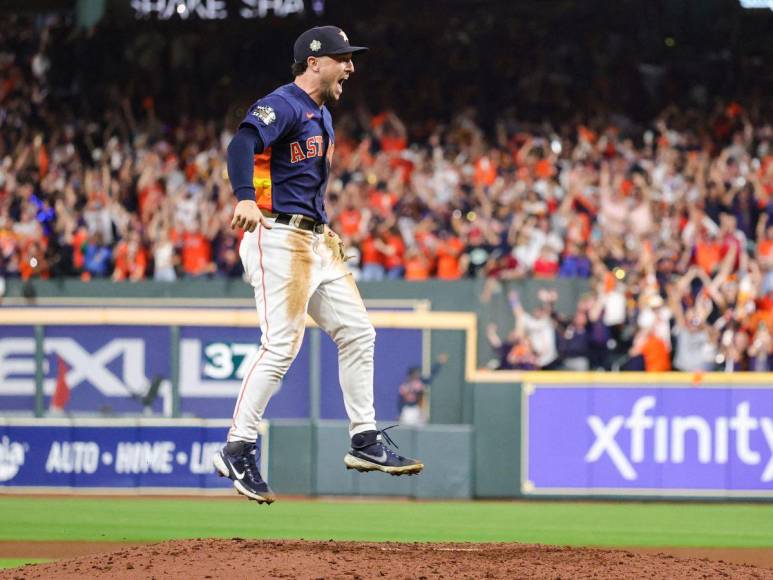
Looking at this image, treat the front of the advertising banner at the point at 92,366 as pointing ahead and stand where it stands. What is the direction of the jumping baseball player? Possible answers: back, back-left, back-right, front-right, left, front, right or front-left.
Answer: front

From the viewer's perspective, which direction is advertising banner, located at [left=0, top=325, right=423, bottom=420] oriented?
toward the camera

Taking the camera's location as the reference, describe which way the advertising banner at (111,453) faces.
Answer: facing the viewer

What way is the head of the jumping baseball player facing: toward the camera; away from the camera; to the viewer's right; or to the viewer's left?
to the viewer's right

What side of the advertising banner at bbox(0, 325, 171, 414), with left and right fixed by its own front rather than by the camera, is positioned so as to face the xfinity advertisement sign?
left

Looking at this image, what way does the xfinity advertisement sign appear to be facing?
toward the camera

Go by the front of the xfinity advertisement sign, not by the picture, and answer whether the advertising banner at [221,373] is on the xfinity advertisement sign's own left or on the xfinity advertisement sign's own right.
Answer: on the xfinity advertisement sign's own right

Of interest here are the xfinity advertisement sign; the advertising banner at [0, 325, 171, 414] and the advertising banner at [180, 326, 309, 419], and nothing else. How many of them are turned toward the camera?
3

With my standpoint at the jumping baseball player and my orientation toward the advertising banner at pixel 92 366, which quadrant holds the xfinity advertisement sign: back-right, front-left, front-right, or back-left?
front-right

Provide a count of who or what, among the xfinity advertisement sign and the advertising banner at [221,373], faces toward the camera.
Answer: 2

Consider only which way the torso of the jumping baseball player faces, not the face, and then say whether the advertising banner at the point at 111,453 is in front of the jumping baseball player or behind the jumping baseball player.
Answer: behind

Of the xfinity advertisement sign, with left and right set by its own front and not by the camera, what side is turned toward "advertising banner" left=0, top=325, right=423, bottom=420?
right

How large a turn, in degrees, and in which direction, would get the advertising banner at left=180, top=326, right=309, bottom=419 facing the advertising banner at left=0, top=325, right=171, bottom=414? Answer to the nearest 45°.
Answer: approximately 90° to its right

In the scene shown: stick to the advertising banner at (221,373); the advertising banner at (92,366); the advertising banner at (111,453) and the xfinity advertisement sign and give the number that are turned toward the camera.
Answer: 4
